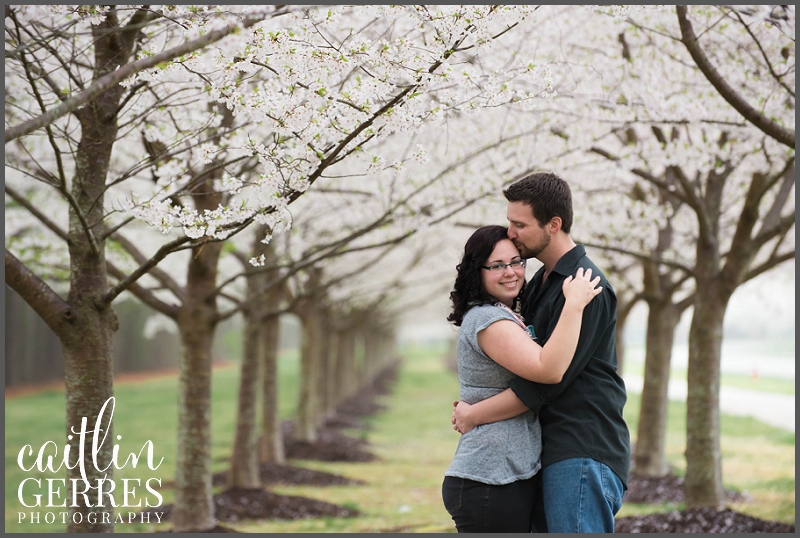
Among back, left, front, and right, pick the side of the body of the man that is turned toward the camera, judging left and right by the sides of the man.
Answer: left

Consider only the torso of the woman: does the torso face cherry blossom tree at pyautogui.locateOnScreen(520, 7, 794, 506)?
no

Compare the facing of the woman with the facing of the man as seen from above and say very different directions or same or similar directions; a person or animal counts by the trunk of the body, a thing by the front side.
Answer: very different directions

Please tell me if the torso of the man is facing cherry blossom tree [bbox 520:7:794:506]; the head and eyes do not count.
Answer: no

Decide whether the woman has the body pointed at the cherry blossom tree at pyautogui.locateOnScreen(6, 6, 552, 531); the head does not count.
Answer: no

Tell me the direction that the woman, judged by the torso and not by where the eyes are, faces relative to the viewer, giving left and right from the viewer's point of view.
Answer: facing to the right of the viewer
